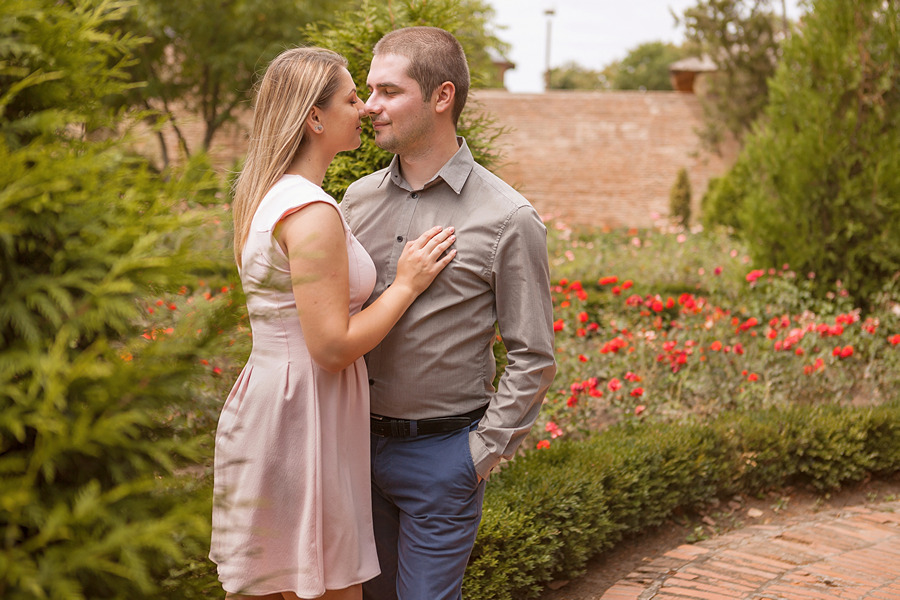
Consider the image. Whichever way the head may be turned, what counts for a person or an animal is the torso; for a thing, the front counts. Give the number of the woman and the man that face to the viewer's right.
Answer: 1

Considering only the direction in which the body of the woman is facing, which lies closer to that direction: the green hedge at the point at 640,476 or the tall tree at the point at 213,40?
the green hedge

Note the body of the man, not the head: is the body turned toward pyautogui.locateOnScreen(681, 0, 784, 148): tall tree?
no

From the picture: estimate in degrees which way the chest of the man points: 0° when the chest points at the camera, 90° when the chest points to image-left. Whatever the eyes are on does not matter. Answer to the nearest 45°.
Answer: approximately 45°

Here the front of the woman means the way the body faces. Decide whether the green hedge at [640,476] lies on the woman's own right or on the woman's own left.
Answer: on the woman's own left

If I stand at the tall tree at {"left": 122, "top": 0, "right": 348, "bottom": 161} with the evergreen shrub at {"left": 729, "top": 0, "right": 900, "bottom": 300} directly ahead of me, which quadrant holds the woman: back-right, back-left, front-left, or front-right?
front-right

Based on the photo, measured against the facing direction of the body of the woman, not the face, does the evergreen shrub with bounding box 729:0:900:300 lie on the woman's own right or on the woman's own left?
on the woman's own left

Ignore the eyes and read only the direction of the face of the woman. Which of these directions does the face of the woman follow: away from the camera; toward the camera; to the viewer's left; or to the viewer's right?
to the viewer's right

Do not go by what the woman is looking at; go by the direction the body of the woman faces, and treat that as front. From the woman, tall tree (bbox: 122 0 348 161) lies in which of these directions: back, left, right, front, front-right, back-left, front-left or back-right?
left

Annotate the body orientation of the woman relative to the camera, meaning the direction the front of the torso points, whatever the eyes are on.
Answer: to the viewer's right
